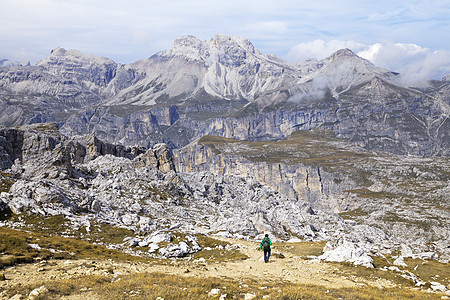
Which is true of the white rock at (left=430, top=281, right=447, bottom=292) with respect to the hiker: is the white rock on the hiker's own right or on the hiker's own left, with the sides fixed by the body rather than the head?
on the hiker's own right

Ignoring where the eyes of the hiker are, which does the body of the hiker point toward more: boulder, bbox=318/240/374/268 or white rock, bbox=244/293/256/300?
the boulder

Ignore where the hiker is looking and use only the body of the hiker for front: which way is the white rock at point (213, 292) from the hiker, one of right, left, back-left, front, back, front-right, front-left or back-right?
back

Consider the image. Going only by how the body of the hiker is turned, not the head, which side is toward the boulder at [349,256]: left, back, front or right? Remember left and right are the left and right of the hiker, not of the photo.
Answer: right

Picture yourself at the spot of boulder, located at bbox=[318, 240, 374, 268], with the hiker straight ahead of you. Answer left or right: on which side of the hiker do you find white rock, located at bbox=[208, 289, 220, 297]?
left

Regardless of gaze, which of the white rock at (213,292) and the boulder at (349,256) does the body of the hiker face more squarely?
the boulder

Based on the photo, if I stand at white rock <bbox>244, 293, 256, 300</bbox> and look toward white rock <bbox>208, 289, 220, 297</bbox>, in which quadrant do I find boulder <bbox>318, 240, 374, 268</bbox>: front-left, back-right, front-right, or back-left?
back-right

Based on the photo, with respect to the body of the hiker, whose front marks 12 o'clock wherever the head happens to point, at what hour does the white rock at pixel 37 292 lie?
The white rock is roughly at 7 o'clock from the hiker.

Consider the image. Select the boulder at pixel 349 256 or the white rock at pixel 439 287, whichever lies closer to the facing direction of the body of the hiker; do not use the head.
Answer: the boulder

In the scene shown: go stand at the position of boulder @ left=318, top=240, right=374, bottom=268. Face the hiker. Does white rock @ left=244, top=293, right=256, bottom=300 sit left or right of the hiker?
left

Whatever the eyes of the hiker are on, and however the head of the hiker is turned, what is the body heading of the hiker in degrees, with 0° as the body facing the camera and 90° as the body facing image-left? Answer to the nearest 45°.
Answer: approximately 180°

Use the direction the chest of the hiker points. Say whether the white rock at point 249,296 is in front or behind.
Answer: behind
